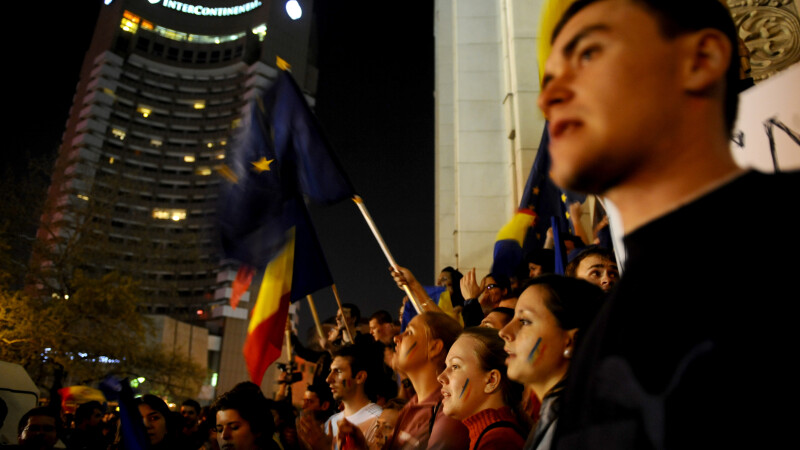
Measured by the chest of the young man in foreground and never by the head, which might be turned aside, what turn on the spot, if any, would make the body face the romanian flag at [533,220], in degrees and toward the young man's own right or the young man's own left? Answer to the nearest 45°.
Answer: approximately 135° to the young man's own right

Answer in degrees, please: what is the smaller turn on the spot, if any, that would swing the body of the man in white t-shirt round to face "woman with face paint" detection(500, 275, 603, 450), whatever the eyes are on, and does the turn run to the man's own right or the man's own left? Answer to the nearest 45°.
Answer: approximately 45° to the man's own left

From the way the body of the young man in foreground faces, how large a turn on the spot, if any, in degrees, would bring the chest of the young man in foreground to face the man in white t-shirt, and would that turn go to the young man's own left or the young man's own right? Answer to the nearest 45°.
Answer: approximately 90° to the young man's own right

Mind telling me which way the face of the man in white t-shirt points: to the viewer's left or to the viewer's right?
to the viewer's left

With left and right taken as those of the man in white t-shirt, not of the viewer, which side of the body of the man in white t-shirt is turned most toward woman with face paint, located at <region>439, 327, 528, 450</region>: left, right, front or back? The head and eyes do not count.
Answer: left

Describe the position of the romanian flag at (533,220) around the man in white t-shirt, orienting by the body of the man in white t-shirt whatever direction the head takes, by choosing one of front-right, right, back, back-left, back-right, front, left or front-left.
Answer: back

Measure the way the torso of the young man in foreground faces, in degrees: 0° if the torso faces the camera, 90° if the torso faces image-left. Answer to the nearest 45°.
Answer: approximately 45°

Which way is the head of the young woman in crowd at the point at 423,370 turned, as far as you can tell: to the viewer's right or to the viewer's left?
to the viewer's left

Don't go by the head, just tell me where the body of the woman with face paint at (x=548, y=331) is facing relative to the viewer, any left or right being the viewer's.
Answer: facing to the left of the viewer

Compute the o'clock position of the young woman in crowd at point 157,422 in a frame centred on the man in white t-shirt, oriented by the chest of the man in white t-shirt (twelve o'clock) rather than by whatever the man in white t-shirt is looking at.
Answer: The young woman in crowd is roughly at 1 o'clock from the man in white t-shirt.

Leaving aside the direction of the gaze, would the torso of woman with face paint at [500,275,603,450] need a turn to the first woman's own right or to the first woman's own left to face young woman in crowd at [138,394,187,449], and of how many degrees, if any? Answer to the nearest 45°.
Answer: approximately 45° to the first woman's own right
